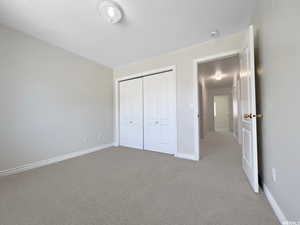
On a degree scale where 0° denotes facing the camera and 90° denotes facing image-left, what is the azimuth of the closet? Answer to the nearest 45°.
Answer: approximately 45°

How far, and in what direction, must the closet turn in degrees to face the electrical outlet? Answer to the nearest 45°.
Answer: approximately 90° to its left

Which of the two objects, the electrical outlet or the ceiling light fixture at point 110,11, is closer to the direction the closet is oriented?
the ceiling light fixture

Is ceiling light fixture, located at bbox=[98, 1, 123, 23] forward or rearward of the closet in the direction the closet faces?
forward
